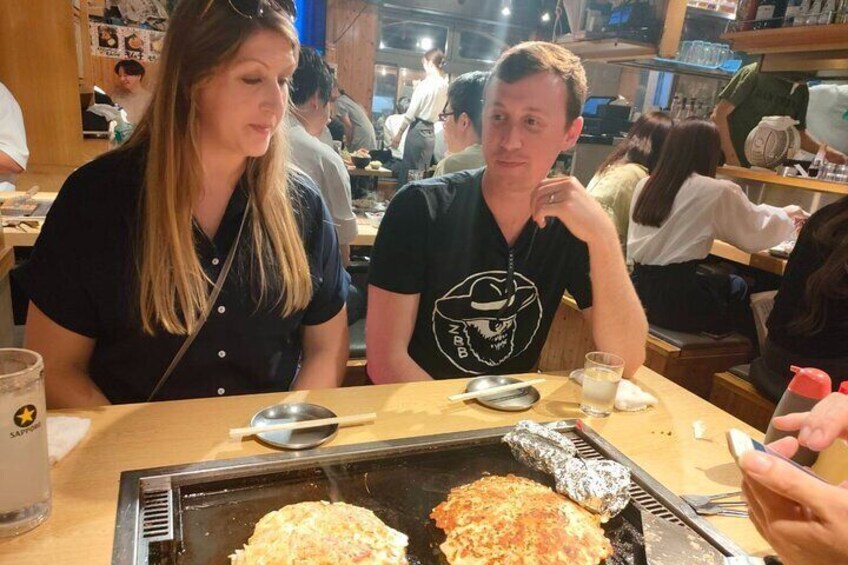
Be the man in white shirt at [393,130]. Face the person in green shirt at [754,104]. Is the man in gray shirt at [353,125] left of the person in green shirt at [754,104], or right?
right

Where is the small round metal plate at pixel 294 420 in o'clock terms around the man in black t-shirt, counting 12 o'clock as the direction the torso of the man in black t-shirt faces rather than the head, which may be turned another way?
The small round metal plate is roughly at 1 o'clock from the man in black t-shirt.

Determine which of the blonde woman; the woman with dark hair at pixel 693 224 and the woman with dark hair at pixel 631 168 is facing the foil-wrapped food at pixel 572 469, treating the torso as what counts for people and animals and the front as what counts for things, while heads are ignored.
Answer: the blonde woman

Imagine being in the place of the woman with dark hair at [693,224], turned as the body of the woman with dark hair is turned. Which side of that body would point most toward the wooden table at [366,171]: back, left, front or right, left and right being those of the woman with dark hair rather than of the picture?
left

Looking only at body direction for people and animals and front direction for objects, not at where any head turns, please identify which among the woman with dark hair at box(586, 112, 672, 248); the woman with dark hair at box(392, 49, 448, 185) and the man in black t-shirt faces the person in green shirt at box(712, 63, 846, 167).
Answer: the woman with dark hair at box(586, 112, 672, 248)

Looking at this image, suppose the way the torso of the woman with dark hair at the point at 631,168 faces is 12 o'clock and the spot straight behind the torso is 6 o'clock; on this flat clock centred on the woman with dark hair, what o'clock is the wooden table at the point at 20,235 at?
The wooden table is roughly at 6 o'clock from the woman with dark hair.

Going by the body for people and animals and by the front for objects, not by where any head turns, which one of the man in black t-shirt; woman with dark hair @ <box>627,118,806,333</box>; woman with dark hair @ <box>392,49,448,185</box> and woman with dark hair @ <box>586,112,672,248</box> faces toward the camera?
the man in black t-shirt

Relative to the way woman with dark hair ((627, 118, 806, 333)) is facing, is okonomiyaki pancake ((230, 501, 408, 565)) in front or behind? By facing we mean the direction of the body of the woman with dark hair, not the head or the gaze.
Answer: behind

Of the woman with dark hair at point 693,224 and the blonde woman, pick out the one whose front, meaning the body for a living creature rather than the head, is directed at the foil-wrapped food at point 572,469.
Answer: the blonde woman

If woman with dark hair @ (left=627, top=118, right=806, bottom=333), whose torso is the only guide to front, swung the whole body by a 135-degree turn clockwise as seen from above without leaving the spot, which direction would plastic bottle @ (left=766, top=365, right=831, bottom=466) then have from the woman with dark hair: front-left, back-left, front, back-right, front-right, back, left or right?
front

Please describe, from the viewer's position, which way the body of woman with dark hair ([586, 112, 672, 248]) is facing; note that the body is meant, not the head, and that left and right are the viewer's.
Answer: facing away from the viewer and to the right of the viewer
